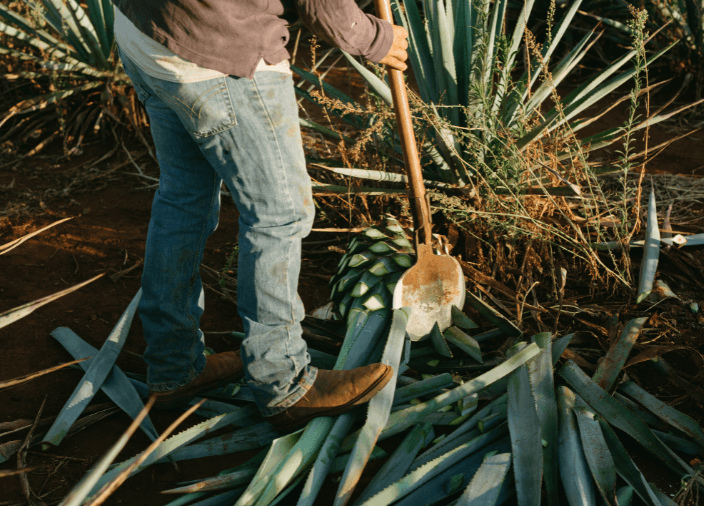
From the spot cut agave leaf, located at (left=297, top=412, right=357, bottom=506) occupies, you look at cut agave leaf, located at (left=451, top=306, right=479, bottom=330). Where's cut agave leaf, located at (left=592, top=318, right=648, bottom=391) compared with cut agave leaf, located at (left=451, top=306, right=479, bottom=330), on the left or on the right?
right

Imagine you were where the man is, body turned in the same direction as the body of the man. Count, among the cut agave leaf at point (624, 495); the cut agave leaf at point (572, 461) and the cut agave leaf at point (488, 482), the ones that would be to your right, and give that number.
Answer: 3

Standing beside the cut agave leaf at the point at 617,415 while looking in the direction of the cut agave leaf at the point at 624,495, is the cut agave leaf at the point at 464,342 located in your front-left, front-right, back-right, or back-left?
back-right

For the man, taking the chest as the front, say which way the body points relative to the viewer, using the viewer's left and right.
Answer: facing away from the viewer and to the right of the viewer

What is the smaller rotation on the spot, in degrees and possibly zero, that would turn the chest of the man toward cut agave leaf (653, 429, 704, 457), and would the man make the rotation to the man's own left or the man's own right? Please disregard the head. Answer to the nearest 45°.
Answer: approximately 45° to the man's own right

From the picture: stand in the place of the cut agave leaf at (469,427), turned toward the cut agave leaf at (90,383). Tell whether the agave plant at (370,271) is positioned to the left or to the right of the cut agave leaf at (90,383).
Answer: right

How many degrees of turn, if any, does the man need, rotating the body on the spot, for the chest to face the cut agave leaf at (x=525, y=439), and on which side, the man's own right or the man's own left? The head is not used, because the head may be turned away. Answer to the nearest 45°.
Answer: approximately 90° to the man's own right
